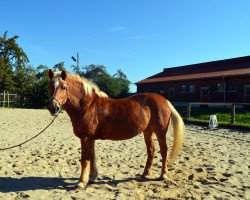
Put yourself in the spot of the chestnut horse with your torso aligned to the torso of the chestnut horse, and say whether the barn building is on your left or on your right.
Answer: on your right

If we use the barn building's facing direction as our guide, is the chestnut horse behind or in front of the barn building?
in front

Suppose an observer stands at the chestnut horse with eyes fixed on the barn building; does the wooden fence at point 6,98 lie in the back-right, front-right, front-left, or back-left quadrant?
front-left

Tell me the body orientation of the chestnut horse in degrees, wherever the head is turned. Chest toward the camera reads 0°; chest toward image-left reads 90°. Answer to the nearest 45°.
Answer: approximately 90°

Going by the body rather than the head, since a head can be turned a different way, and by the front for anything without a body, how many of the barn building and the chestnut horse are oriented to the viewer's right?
0

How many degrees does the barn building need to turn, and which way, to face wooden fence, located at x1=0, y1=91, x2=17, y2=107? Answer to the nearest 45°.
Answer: approximately 45° to its right

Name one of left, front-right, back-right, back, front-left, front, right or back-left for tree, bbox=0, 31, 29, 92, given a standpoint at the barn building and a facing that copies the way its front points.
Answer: front-right

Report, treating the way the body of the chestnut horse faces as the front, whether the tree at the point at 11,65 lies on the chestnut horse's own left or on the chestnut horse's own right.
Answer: on the chestnut horse's own right
